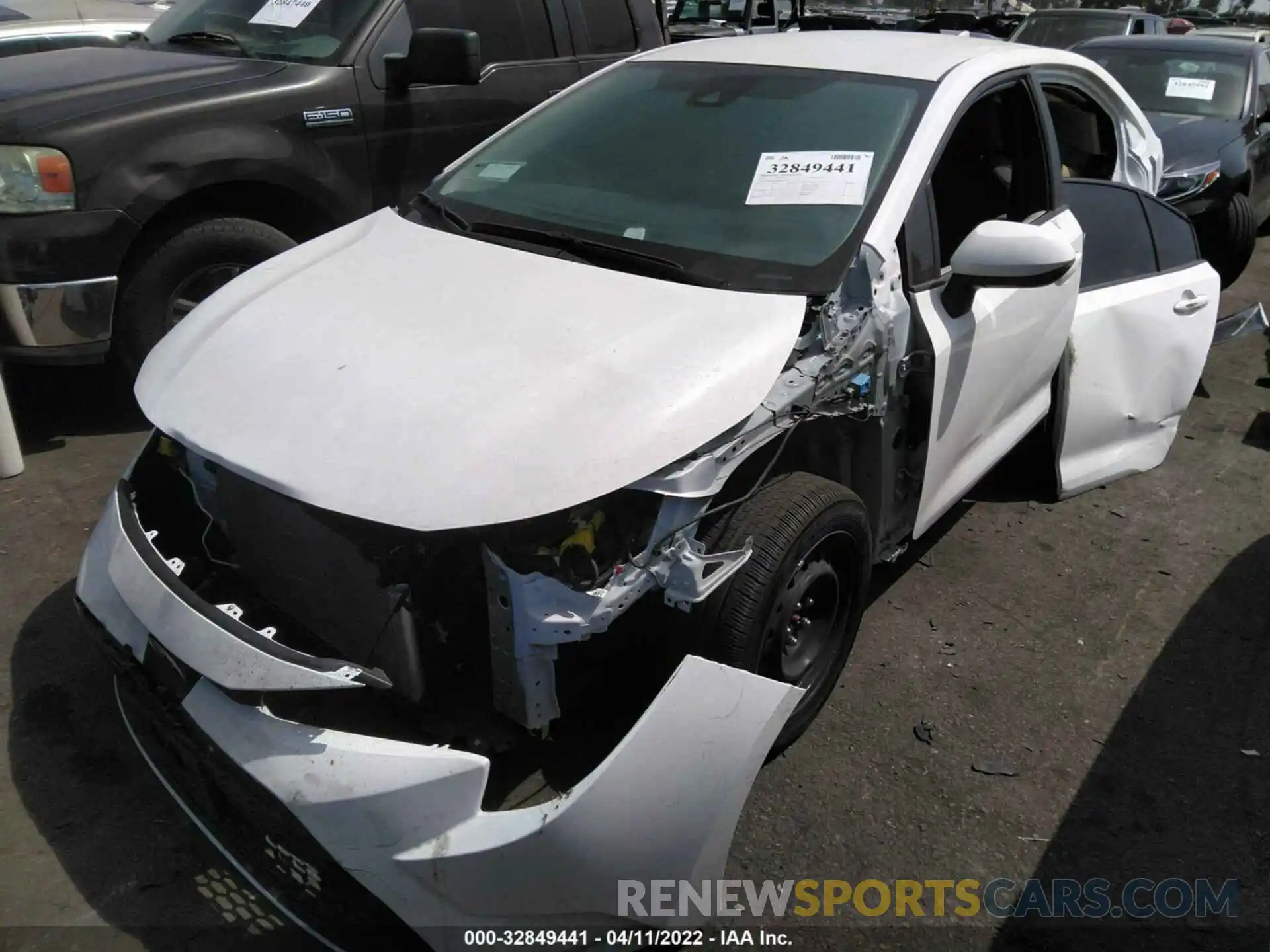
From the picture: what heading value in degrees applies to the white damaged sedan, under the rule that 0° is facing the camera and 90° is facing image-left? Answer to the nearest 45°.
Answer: approximately 45°

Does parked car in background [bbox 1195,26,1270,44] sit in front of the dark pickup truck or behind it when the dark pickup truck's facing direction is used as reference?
behind

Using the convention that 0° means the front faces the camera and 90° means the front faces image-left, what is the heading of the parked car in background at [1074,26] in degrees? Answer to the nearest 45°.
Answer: approximately 45°

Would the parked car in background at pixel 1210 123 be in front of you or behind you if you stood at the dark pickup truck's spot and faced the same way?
behind

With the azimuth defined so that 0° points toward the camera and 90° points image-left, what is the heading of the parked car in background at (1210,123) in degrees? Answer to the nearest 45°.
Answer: approximately 45°

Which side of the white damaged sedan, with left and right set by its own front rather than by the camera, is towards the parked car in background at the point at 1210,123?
back

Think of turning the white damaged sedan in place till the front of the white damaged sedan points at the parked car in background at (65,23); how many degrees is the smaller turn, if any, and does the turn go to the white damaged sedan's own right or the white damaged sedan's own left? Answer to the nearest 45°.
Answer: approximately 90° to the white damaged sedan's own right

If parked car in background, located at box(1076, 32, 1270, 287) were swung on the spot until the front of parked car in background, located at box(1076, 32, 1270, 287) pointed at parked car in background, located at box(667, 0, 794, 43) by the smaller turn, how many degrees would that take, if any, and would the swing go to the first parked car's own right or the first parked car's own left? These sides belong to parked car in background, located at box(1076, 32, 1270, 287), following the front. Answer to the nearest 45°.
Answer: approximately 90° to the first parked car's own right

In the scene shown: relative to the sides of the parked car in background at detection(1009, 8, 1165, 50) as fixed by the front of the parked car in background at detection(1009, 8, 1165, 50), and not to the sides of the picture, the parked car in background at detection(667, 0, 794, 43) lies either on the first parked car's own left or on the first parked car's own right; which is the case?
on the first parked car's own right

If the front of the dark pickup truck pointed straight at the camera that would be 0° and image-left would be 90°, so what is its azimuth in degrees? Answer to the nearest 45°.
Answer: approximately 45°
